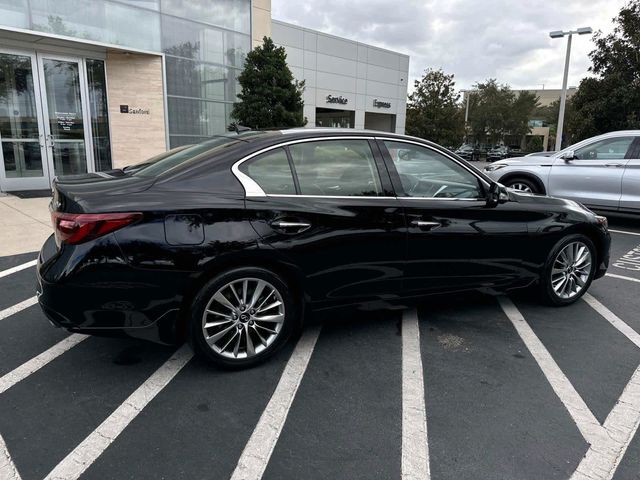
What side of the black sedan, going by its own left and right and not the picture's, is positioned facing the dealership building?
left

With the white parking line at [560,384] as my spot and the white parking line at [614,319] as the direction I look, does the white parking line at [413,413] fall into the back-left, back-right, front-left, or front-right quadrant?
back-left

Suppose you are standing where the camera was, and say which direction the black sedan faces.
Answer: facing away from the viewer and to the right of the viewer

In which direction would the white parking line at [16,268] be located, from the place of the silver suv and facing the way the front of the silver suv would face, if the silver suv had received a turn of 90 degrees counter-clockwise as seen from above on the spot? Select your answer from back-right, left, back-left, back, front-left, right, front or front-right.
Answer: front-right

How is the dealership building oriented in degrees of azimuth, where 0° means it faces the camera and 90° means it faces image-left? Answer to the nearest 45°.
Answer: approximately 315°

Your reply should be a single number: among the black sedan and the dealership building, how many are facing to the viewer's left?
0

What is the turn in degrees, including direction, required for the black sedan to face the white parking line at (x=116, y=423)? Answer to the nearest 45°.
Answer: approximately 180°

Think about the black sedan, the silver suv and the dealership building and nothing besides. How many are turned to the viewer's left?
1

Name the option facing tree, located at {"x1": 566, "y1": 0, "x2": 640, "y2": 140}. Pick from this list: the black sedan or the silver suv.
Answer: the black sedan

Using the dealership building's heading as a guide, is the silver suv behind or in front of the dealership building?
in front

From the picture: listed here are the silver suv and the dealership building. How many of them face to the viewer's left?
1

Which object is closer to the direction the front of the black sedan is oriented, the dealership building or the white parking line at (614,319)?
the white parking line

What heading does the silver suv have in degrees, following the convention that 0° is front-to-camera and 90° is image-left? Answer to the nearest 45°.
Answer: approximately 90°

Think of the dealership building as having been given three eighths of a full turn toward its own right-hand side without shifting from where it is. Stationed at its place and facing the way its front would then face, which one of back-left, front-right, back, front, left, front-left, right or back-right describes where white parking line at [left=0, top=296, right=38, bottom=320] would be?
left

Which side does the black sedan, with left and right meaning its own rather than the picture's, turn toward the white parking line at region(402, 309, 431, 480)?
right

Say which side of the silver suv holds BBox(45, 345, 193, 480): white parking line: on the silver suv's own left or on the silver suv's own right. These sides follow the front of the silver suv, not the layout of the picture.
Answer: on the silver suv's own left

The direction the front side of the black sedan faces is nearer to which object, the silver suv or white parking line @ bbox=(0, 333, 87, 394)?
the silver suv

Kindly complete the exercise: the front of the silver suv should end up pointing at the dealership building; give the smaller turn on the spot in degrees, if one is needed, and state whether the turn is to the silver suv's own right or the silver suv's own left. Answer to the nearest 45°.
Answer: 0° — it already faces it
